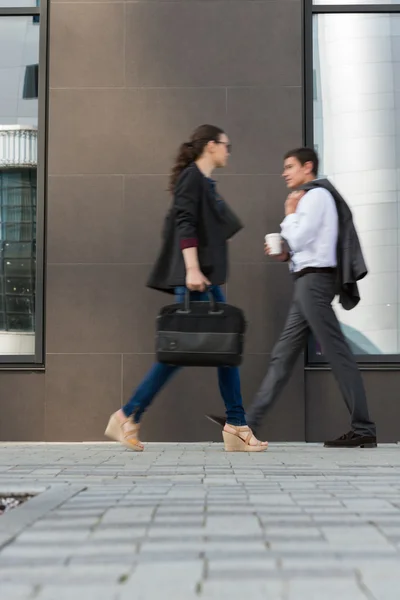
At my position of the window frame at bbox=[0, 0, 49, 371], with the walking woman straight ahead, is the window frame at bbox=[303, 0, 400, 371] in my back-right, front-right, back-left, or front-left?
front-left

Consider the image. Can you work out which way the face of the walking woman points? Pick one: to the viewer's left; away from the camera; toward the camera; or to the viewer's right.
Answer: to the viewer's right

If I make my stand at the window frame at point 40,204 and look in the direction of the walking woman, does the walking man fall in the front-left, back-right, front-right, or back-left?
front-left

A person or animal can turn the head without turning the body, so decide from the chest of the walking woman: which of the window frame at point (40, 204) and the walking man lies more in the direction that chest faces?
the walking man

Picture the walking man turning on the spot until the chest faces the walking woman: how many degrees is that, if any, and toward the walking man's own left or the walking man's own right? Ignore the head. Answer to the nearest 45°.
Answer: approximately 45° to the walking man's own left

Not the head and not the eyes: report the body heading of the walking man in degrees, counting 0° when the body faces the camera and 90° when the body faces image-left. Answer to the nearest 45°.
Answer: approximately 90°

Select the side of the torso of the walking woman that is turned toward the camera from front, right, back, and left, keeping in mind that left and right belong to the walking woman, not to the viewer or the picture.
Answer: right
